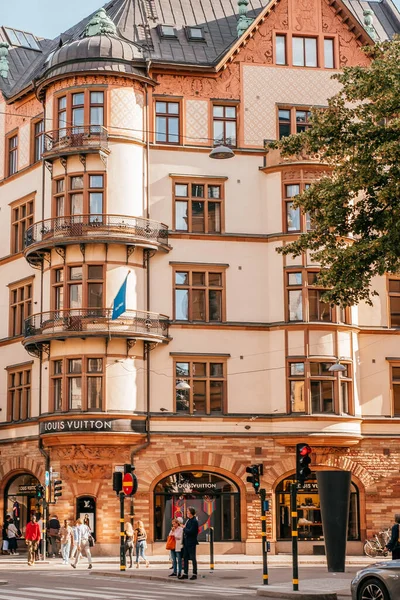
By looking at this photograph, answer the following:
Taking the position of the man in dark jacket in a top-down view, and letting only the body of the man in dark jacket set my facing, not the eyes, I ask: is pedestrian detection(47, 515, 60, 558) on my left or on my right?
on my right

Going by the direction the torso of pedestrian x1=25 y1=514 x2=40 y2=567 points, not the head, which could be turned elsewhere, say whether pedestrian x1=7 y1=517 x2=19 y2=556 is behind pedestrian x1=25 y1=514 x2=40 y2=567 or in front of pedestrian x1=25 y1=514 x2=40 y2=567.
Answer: behind

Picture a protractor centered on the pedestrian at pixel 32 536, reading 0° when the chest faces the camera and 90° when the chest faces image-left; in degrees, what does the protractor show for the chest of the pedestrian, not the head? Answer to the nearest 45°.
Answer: approximately 0°

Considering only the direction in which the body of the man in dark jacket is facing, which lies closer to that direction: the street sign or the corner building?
the street sign

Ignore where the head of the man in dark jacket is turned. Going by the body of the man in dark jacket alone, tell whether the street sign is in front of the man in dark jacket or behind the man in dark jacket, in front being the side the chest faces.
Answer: in front

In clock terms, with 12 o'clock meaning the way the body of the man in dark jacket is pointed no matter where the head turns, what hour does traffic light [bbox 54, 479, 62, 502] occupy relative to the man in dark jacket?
The traffic light is roughly at 2 o'clock from the man in dark jacket.

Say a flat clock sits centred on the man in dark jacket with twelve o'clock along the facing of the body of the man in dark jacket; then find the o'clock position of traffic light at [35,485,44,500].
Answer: The traffic light is roughly at 2 o'clock from the man in dark jacket.

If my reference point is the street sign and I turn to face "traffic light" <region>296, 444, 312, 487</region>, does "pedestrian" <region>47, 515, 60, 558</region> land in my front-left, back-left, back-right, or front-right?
back-left

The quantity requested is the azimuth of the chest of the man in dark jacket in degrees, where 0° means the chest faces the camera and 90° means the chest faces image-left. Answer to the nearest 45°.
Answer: approximately 90°

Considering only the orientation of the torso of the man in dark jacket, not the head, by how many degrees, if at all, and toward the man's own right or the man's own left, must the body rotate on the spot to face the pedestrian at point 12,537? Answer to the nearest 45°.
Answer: approximately 45° to the man's own right

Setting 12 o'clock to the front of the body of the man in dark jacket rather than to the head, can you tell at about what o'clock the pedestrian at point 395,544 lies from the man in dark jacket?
The pedestrian is roughly at 7 o'clock from the man in dark jacket.
